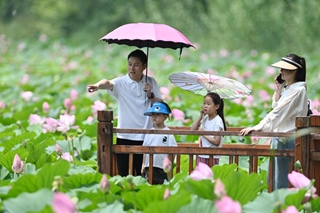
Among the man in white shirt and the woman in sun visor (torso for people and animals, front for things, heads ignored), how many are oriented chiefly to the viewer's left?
1

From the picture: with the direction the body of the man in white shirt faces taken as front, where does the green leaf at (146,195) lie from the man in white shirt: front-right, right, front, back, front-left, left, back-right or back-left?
front

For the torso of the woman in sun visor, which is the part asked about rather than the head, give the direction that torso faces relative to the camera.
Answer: to the viewer's left

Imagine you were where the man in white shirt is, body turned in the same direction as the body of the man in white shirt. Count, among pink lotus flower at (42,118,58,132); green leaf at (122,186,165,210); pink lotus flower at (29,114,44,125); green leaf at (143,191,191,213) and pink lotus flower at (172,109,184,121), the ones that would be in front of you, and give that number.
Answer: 2

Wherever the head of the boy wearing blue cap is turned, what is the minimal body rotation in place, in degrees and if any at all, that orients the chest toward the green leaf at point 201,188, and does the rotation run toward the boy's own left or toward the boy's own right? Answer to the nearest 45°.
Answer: approximately 45° to the boy's own left

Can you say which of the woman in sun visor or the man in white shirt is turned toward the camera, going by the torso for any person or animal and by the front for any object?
the man in white shirt

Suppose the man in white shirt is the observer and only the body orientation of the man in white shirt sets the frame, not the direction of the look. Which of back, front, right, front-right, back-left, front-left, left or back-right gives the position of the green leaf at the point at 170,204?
front

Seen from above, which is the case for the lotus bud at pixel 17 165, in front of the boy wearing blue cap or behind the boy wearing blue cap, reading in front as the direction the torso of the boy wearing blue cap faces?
in front

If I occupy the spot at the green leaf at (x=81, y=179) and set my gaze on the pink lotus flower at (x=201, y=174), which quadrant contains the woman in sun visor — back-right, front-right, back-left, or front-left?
front-left

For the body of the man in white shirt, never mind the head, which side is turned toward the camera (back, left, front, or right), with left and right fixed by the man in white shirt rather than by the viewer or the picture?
front

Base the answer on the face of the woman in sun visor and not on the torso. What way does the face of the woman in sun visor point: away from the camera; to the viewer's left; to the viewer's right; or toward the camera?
to the viewer's left

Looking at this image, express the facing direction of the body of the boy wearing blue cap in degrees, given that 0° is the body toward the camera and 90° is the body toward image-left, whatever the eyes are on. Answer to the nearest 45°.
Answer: approximately 45°

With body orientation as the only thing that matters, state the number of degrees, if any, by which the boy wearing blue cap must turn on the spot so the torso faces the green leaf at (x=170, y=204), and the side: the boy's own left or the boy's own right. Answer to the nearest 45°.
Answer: approximately 45° to the boy's own left
